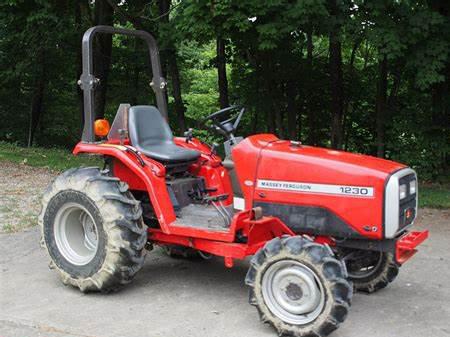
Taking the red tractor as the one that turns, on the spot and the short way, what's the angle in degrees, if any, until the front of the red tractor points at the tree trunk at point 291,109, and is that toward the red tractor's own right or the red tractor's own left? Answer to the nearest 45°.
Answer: approximately 135° to the red tractor's own left

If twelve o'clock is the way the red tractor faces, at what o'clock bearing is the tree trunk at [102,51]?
The tree trunk is roughly at 7 o'clock from the red tractor.

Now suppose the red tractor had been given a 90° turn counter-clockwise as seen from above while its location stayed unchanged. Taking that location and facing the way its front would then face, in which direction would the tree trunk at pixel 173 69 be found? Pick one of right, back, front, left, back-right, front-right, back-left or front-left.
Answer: front-left

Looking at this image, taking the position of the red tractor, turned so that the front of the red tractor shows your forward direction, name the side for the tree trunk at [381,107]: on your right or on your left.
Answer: on your left

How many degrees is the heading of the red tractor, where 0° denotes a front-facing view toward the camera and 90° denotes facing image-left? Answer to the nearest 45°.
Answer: approximately 315°

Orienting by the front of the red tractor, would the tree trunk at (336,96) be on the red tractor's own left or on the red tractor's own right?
on the red tractor's own left

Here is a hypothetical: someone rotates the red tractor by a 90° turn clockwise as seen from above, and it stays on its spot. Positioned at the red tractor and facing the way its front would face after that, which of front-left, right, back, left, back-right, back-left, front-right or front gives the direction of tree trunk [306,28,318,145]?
back-right

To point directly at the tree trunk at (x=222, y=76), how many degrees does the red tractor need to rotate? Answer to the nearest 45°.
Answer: approximately 135° to its left
